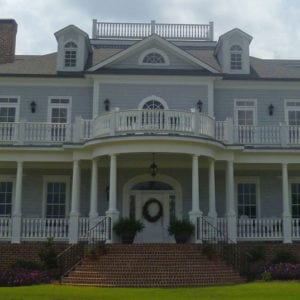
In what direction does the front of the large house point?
toward the camera
